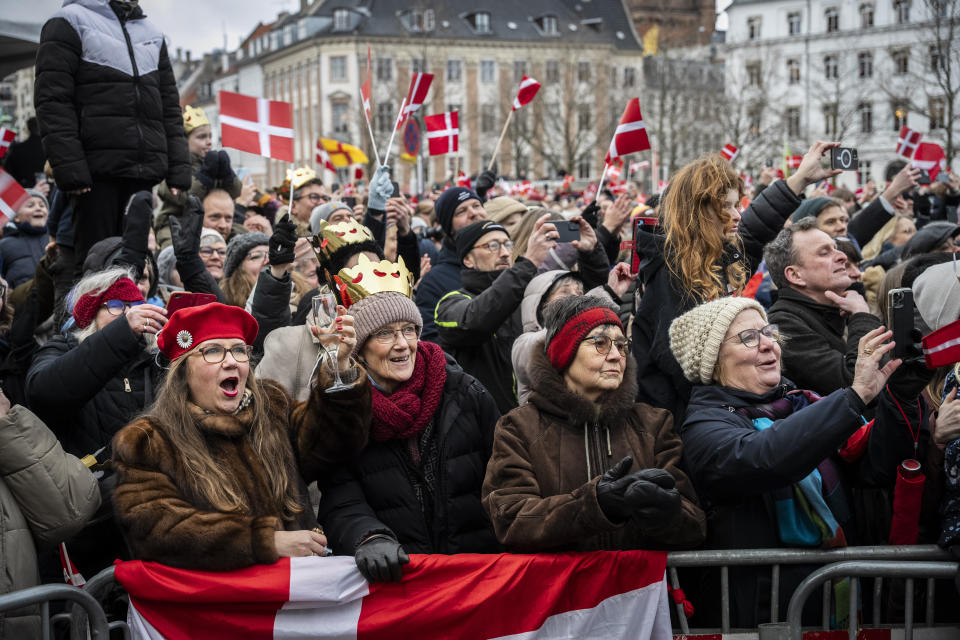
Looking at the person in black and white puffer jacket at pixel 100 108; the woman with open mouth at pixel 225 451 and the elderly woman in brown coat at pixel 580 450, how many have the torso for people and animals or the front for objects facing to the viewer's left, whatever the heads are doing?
0

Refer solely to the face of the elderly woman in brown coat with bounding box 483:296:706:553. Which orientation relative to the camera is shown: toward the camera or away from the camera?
toward the camera

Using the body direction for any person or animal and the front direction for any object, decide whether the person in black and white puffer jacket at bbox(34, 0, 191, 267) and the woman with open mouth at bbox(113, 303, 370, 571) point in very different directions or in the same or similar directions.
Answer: same or similar directions

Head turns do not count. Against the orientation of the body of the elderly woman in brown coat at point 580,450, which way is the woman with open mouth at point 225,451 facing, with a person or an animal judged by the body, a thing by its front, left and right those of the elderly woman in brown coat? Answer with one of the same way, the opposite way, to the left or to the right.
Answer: the same way

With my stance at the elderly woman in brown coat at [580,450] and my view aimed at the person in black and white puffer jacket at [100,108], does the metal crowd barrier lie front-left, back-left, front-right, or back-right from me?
back-right

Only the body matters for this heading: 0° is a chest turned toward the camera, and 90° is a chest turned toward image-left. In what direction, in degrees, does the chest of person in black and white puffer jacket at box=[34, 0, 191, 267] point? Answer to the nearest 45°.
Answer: approximately 315°

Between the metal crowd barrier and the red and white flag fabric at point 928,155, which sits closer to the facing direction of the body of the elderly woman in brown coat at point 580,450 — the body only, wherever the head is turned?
the metal crowd barrier

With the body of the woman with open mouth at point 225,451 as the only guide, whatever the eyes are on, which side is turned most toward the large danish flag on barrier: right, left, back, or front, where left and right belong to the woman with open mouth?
front

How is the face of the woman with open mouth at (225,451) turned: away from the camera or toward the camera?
toward the camera

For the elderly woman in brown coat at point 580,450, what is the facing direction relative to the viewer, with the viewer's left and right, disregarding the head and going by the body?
facing the viewer and to the right of the viewer

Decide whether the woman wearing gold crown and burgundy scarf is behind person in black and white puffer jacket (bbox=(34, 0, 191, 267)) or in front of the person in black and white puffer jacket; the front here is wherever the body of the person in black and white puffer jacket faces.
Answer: in front

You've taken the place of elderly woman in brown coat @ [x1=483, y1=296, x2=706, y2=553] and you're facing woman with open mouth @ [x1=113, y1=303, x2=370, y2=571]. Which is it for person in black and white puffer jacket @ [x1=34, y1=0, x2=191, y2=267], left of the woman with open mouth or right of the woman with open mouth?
right

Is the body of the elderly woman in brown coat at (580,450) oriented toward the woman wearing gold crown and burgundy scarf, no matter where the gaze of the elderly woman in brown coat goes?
no

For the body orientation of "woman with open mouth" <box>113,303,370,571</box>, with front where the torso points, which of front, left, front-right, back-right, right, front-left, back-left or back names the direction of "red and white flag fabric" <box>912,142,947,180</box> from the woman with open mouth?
left

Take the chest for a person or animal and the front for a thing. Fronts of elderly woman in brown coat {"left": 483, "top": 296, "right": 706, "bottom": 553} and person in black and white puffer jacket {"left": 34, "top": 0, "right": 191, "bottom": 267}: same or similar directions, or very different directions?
same or similar directions

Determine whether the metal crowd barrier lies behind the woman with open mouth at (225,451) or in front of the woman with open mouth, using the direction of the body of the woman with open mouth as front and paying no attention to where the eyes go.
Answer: in front

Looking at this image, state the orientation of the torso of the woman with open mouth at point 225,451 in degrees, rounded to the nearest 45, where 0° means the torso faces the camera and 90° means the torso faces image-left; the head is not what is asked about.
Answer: approximately 315°

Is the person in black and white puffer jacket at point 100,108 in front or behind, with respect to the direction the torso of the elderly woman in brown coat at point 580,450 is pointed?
behind
